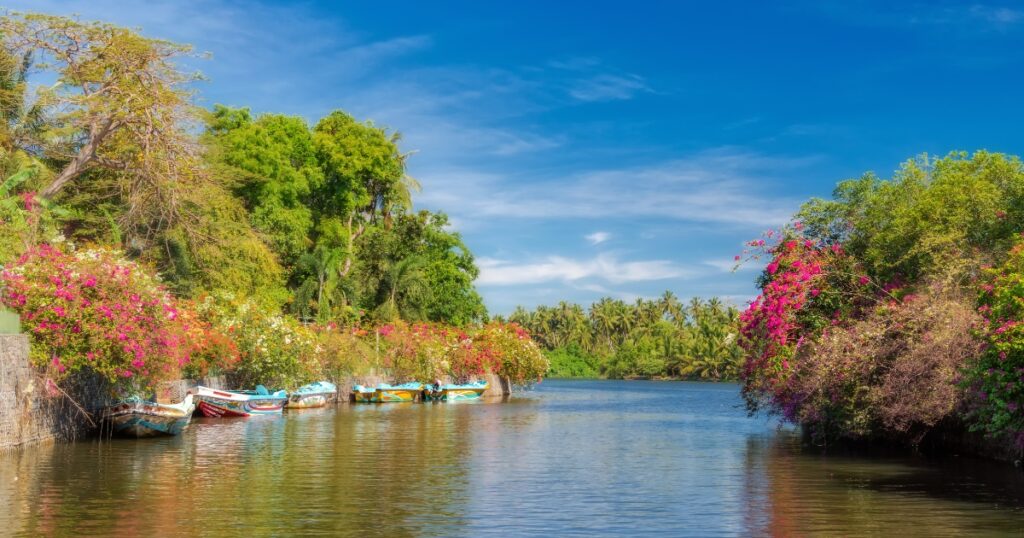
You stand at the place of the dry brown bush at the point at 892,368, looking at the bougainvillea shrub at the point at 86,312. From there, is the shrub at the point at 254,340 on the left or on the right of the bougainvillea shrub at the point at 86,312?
right

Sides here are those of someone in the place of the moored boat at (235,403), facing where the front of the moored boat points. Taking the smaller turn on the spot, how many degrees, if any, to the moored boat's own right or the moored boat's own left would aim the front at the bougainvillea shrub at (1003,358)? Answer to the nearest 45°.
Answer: approximately 135° to the moored boat's own left

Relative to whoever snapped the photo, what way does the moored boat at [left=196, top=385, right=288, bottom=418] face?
facing to the left of the viewer

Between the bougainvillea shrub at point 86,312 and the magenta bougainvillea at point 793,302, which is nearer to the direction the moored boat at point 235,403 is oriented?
the bougainvillea shrub

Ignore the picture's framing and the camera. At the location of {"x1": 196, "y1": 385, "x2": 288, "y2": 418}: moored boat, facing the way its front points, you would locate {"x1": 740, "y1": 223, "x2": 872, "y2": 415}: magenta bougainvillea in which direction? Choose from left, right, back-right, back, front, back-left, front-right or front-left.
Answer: back-left

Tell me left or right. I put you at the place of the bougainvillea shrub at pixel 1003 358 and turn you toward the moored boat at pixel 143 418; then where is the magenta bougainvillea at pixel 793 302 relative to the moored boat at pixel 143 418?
right

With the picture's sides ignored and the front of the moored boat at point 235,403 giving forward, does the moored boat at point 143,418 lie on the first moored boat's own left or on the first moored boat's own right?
on the first moored boat's own left
